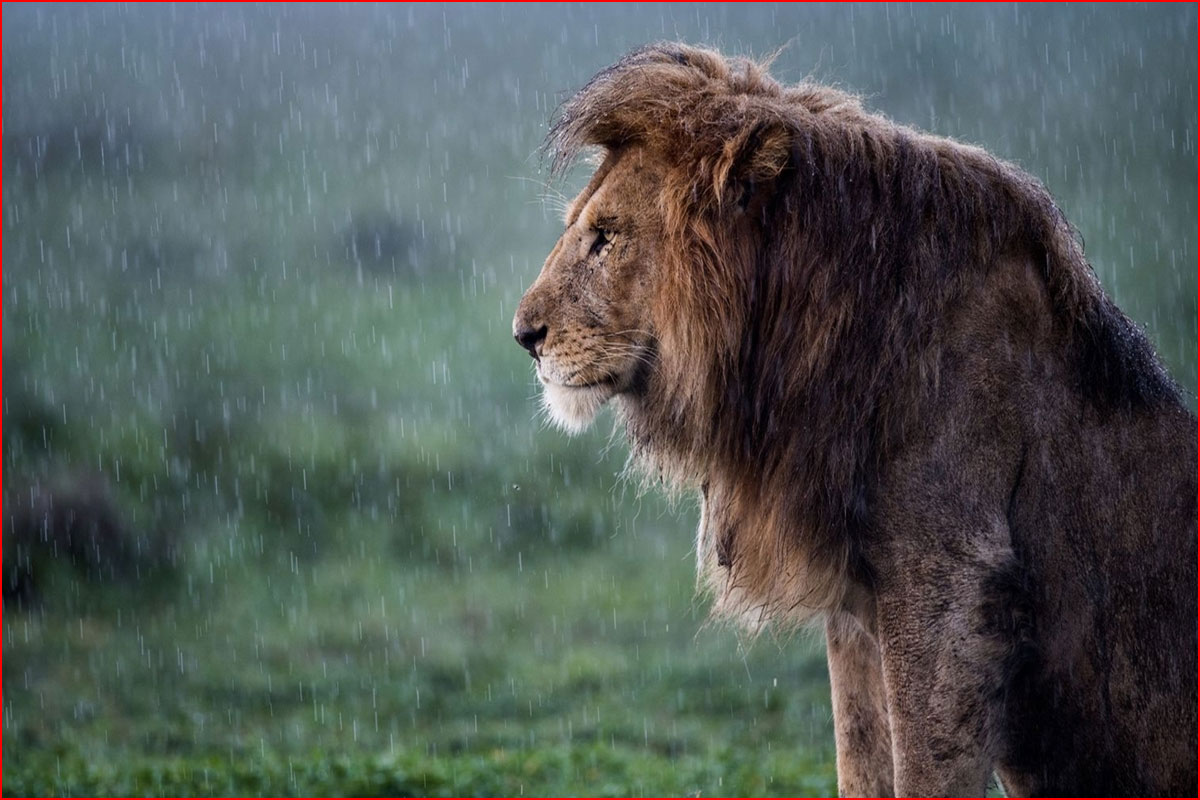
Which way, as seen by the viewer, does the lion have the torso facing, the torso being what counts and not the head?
to the viewer's left
